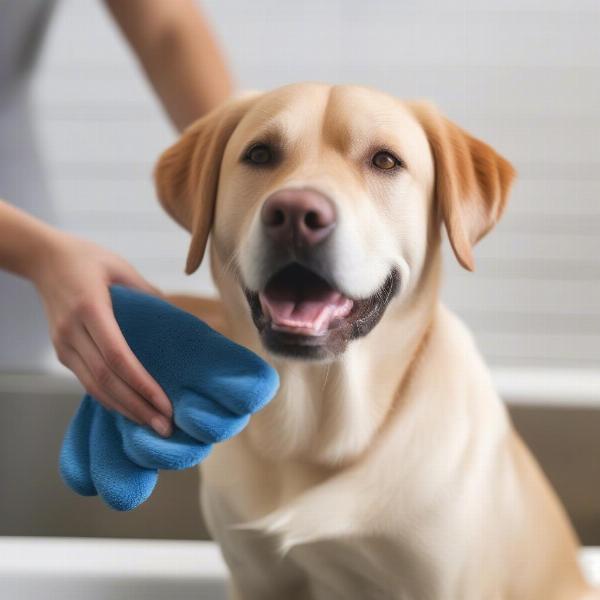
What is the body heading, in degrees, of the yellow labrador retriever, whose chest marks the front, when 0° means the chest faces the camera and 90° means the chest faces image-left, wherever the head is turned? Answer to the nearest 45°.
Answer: approximately 45°
